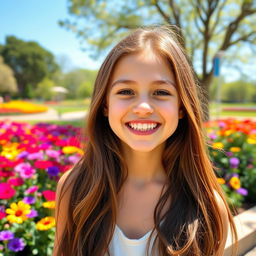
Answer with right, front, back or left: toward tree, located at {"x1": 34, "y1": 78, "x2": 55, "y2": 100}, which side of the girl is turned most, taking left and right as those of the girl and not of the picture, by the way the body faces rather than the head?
back

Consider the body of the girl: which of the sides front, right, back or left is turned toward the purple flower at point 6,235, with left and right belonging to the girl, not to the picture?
right

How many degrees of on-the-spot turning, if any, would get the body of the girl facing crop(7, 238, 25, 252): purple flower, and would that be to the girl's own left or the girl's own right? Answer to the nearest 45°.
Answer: approximately 90° to the girl's own right

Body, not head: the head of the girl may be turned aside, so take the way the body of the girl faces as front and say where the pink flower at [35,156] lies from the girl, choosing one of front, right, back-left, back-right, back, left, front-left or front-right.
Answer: back-right

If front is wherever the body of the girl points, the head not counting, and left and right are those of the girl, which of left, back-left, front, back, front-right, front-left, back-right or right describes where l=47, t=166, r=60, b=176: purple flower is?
back-right

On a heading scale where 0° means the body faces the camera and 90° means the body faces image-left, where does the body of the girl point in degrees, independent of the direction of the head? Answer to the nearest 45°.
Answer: approximately 0°

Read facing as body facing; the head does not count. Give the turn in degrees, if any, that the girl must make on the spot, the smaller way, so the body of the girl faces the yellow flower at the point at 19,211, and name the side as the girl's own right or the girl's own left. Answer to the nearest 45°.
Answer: approximately 90° to the girl's own right
